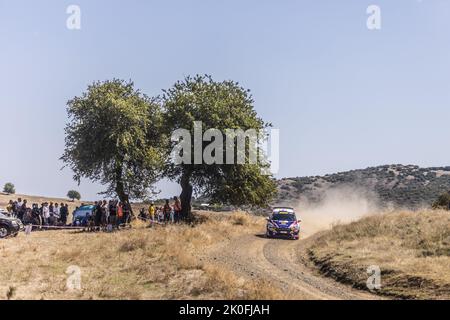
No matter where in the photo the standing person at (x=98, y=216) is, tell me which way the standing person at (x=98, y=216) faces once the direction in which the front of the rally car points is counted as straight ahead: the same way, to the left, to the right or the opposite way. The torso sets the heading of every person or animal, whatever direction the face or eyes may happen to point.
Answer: to the left

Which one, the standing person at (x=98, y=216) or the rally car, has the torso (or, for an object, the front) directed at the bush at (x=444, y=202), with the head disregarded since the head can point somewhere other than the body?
the standing person

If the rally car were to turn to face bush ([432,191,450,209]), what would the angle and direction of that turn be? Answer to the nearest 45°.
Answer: approximately 135° to its left

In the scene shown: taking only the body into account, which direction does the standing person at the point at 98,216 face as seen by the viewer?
to the viewer's right

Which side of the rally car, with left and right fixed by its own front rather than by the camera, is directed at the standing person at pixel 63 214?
right

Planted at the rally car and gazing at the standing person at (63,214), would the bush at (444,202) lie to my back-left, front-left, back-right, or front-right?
back-right

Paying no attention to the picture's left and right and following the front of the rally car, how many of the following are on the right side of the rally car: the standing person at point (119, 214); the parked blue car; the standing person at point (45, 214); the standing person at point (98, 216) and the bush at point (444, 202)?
4

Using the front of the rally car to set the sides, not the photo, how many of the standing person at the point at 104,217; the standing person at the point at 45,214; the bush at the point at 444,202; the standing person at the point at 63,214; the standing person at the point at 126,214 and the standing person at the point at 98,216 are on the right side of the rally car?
5

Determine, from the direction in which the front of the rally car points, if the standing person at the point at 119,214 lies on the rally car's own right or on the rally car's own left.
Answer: on the rally car's own right

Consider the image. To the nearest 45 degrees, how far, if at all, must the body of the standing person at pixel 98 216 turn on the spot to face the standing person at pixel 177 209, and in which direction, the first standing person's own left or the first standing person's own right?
approximately 45° to the first standing person's own left

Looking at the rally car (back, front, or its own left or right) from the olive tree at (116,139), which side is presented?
right
